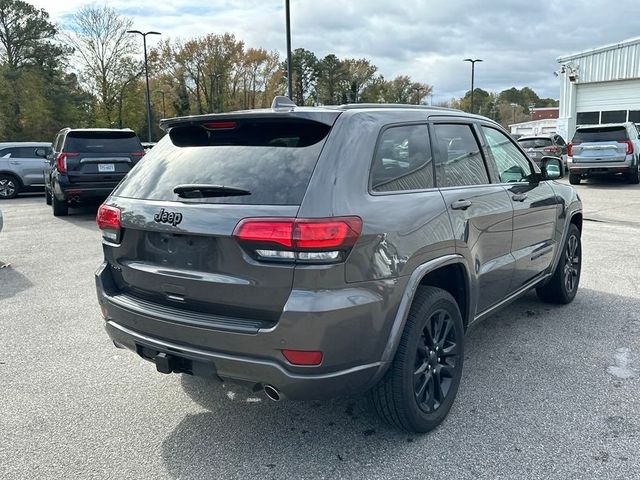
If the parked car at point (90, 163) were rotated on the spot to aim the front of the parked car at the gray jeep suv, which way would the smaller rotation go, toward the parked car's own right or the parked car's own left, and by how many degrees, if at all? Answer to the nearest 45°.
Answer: approximately 180°

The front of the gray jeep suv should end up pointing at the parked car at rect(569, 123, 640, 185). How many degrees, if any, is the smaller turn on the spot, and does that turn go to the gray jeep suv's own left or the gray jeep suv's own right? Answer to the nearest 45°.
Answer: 0° — it already faces it

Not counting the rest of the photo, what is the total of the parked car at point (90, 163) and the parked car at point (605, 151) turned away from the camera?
2

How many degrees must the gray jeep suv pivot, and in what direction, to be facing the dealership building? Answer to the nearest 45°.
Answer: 0° — it already faces it

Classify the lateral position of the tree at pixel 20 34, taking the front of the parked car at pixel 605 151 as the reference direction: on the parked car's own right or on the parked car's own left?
on the parked car's own left

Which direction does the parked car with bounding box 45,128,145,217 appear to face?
away from the camera

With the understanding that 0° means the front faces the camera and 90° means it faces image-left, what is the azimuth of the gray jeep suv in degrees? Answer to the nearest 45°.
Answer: approximately 225°

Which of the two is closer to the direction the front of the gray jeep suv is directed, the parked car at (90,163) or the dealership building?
the dealership building

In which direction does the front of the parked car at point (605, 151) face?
away from the camera

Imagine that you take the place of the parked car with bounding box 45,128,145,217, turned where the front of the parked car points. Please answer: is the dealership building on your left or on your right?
on your right

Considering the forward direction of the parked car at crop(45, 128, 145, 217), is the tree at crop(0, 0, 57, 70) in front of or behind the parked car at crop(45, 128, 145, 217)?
in front
